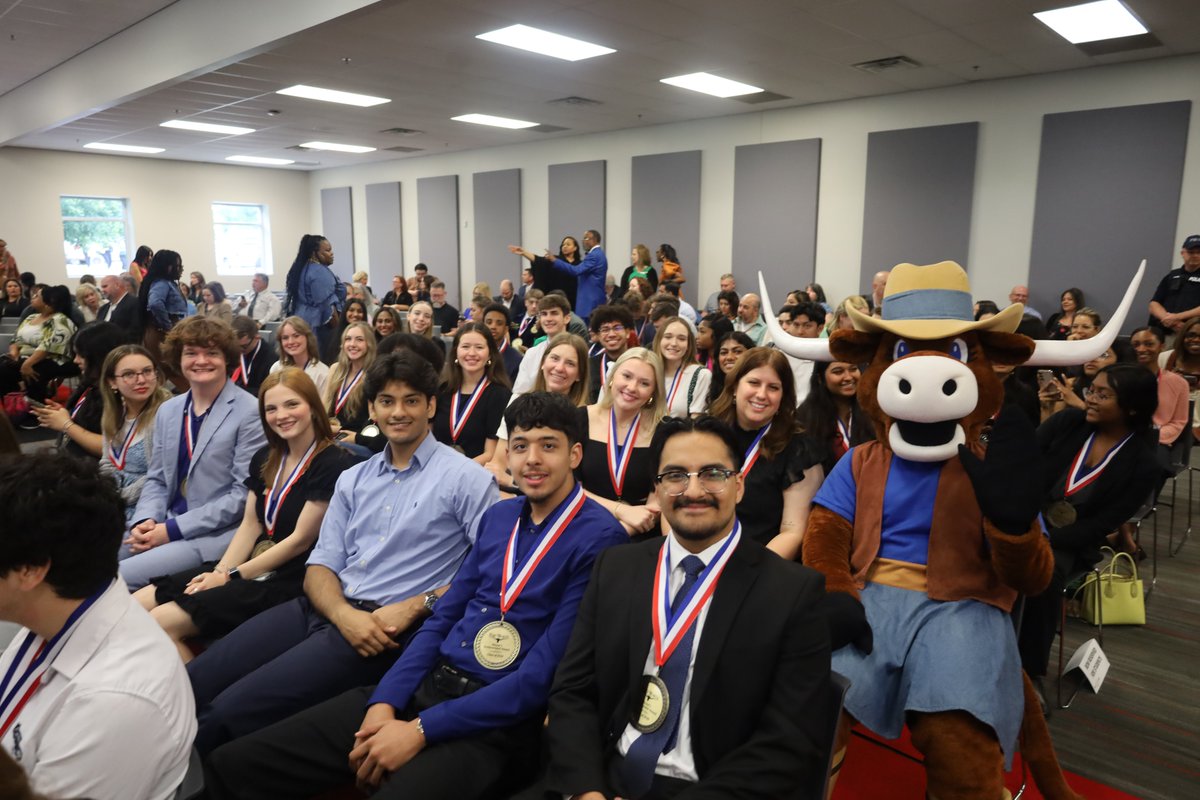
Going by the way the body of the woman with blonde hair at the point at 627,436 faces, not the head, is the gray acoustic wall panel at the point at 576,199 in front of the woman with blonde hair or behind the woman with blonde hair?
behind

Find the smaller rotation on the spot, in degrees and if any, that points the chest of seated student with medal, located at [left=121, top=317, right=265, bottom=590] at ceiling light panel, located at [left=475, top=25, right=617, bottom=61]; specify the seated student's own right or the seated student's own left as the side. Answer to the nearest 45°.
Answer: approximately 180°

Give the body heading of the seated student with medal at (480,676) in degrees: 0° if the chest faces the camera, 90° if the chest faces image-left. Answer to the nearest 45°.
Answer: approximately 45°

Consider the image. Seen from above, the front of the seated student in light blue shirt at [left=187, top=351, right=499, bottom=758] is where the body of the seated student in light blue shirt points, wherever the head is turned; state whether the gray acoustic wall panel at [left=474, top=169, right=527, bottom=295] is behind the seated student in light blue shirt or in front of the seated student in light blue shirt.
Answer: behind

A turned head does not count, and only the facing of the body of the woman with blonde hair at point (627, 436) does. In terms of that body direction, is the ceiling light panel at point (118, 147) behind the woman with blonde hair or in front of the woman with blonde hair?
behind

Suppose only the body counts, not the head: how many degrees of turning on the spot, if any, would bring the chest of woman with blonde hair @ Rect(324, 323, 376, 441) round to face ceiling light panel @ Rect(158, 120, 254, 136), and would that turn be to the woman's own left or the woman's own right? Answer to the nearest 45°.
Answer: approximately 135° to the woman's own right

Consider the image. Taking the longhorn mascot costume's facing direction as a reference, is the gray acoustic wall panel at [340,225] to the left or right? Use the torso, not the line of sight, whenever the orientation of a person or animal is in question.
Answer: on its right

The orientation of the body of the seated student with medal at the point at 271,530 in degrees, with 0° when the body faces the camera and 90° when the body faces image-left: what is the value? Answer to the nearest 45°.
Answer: approximately 45°

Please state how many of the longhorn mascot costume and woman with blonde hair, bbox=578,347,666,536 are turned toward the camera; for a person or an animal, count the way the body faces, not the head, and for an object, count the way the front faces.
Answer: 2

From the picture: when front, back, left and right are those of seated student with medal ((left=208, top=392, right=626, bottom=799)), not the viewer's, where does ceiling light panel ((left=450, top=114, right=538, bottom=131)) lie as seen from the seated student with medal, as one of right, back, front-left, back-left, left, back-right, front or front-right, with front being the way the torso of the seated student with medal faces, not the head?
back-right
